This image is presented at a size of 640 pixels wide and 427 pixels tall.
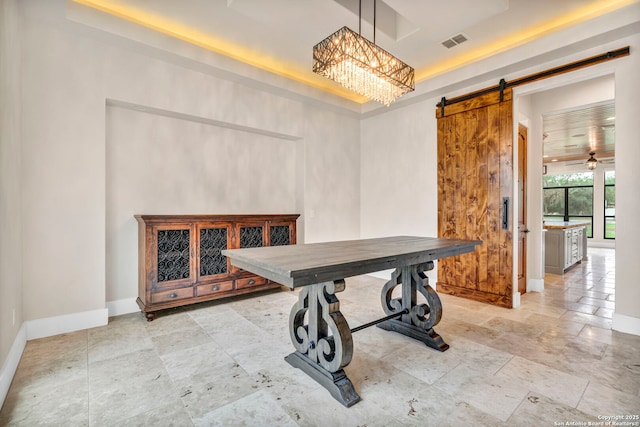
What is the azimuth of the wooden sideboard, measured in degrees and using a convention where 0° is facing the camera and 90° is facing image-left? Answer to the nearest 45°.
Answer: approximately 315°

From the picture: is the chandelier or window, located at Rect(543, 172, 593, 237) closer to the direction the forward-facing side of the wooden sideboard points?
the chandelier

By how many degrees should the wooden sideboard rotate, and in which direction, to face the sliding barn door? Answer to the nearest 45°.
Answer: approximately 45° to its left

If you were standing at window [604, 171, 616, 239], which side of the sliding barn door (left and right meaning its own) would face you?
back

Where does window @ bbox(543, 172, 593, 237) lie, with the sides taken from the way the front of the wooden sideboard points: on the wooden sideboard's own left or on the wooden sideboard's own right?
on the wooden sideboard's own left

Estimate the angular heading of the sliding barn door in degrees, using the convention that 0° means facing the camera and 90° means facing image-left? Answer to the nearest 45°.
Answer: approximately 45°

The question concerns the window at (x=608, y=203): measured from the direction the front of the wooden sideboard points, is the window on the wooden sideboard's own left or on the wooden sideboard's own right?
on the wooden sideboard's own left

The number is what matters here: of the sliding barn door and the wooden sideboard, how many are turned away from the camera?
0

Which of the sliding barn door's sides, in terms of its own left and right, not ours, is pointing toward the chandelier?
front

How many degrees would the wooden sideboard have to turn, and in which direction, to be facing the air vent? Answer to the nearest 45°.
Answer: approximately 45° to its left
